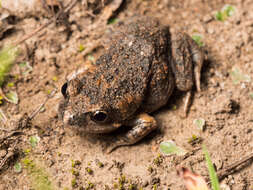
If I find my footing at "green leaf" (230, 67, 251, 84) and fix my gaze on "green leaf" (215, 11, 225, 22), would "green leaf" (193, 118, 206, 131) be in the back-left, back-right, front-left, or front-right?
back-left

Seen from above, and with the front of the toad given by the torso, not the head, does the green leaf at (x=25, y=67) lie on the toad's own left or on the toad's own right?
on the toad's own right

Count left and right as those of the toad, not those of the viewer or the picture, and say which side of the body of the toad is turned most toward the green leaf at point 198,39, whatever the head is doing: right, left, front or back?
back

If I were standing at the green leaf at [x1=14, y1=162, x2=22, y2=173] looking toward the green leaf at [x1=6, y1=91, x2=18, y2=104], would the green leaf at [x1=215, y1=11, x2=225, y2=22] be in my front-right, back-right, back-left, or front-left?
front-right

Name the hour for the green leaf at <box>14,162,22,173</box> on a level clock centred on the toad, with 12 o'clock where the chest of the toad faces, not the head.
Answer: The green leaf is roughly at 1 o'clock from the toad.

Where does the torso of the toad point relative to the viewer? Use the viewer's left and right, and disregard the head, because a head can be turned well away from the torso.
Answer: facing the viewer and to the left of the viewer

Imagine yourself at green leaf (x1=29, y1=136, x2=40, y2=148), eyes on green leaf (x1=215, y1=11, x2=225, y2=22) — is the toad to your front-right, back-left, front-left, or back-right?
front-right

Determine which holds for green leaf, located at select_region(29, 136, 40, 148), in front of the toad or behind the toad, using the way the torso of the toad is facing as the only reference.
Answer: in front

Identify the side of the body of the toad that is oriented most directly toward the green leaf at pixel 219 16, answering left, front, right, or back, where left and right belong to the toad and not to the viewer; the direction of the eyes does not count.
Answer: back

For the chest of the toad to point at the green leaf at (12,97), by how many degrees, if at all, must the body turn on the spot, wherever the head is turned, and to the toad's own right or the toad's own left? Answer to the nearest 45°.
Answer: approximately 45° to the toad's own right

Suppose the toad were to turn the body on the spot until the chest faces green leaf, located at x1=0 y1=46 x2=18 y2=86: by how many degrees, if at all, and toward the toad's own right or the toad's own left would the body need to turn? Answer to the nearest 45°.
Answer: approximately 90° to the toad's own right
